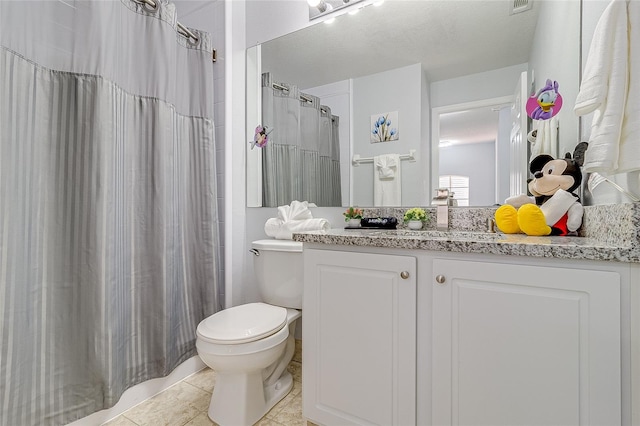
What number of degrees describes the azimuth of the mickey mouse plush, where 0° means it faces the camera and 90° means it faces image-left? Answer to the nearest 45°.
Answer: approximately 45°

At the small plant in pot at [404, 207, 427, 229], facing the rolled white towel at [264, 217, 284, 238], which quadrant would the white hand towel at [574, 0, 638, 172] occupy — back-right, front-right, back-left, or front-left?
back-left

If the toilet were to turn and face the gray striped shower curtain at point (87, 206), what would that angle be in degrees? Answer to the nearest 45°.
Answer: approximately 45° to its right

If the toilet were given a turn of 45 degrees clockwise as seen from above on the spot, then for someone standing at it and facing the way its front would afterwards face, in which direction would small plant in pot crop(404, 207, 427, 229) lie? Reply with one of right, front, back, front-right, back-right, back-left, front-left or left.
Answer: back

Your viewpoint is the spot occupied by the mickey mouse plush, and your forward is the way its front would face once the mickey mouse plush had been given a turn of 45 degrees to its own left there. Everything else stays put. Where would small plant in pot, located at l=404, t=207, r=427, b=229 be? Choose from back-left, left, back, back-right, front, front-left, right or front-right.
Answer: right

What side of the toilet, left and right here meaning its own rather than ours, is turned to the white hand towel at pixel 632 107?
left

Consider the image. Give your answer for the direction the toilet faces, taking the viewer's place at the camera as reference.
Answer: facing the viewer and to the left of the viewer

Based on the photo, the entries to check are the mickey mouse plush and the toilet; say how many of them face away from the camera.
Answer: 0

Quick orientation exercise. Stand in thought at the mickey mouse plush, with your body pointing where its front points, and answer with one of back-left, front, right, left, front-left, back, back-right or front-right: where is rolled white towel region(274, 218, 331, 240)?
front-right

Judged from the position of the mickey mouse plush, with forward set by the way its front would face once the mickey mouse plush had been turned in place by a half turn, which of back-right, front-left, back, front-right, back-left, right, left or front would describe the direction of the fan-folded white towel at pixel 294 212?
back-left
